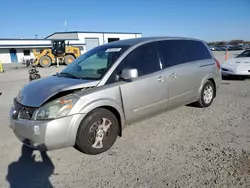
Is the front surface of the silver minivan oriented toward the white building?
no

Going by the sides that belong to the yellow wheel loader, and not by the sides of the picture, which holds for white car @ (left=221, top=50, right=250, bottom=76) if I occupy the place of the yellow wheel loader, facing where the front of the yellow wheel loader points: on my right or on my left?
on my left

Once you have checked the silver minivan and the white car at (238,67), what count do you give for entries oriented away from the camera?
0

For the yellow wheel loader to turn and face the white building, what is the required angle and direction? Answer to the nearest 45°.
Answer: approximately 90° to its right

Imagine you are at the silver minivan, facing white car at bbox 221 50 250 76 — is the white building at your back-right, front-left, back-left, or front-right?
front-left

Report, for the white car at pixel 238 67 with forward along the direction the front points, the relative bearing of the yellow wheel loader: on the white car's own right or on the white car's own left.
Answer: on the white car's own right

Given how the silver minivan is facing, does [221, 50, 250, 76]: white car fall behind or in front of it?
behind

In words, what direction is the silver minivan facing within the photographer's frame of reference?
facing the viewer and to the left of the viewer

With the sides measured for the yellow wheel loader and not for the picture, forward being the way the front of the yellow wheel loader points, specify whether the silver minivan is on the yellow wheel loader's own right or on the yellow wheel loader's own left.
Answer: on the yellow wheel loader's own left

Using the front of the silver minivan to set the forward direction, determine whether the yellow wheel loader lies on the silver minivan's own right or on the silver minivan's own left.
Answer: on the silver minivan's own right

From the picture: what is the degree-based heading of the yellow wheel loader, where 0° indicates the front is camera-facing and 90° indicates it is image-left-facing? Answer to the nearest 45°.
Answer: approximately 90°
